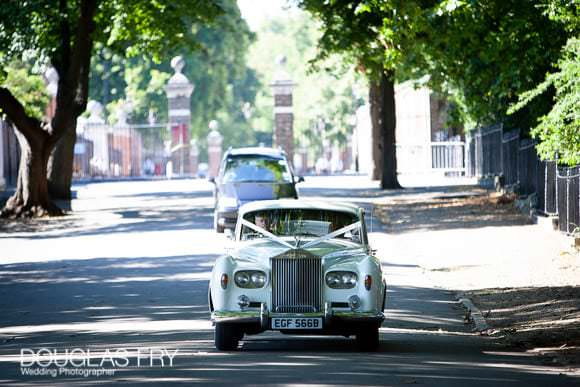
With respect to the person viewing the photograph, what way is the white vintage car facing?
facing the viewer

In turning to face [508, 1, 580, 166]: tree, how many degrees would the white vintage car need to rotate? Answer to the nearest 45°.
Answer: approximately 135° to its left

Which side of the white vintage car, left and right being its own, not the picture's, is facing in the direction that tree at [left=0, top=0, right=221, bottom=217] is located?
back
